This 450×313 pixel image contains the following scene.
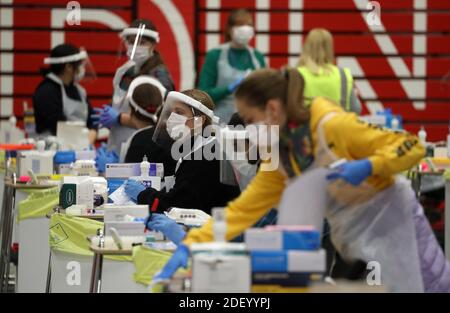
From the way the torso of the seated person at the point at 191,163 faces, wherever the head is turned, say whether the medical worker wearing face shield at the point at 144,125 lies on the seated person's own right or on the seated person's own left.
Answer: on the seated person's own right

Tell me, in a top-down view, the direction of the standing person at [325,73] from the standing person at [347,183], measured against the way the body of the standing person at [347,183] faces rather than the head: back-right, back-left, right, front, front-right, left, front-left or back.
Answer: back-right

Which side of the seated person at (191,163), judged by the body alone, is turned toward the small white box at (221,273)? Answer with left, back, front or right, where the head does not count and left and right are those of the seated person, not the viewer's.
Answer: left

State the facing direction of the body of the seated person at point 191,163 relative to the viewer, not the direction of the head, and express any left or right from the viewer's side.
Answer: facing to the left of the viewer

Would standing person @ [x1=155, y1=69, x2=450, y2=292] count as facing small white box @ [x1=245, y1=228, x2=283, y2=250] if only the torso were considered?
yes

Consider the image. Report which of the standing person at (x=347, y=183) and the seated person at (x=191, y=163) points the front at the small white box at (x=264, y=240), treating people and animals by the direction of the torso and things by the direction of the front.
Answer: the standing person

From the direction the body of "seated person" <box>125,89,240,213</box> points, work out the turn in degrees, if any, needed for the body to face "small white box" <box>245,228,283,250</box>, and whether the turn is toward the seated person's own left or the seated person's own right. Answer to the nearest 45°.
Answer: approximately 90° to the seated person's own left

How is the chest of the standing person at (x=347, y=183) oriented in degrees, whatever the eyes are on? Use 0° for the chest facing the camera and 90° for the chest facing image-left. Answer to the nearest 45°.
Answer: approximately 45°

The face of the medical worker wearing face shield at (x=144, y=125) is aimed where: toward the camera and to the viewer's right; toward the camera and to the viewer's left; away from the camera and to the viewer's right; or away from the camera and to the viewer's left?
away from the camera and to the viewer's left
